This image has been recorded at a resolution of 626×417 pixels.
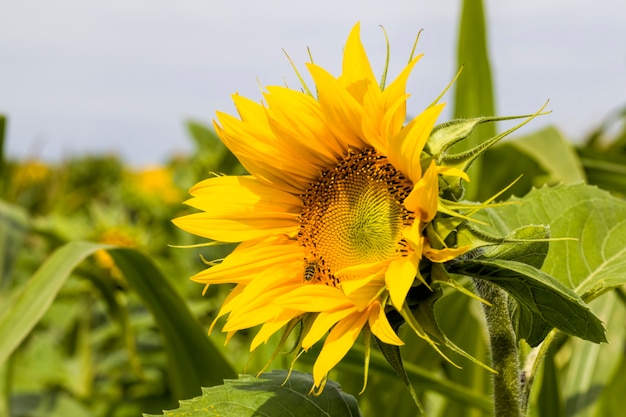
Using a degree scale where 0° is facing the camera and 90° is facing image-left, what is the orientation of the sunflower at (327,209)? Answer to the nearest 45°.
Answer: approximately 45°

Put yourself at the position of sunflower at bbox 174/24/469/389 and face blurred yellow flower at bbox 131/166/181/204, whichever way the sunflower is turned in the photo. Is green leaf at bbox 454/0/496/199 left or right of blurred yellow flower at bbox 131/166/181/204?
right

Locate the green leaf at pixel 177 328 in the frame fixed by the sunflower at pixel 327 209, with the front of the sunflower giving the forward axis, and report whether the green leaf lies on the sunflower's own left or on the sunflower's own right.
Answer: on the sunflower's own right

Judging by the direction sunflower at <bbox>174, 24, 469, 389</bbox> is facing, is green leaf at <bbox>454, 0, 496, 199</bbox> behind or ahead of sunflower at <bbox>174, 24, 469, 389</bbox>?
behind

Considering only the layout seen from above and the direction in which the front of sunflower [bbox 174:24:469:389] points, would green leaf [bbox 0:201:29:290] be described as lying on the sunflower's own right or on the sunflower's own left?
on the sunflower's own right

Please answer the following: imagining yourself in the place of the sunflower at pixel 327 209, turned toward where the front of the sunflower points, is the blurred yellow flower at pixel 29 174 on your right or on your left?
on your right

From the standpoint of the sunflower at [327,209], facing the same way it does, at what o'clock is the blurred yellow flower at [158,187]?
The blurred yellow flower is roughly at 4 o'clock from the sunflower.

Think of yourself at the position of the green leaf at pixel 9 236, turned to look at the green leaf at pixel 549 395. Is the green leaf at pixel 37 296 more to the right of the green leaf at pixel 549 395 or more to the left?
right
